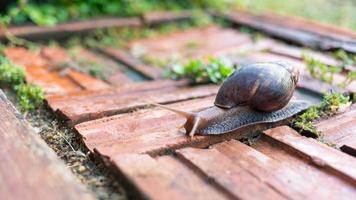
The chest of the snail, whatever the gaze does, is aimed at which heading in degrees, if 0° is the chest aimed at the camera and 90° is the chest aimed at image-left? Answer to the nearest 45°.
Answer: approximately 45°

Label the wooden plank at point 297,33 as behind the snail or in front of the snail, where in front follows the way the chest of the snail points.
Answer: behind

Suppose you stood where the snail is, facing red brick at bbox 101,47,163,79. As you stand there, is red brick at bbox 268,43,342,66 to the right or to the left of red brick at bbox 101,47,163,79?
right

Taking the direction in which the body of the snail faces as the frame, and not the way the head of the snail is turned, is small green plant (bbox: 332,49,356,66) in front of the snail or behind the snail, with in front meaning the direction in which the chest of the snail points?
behind

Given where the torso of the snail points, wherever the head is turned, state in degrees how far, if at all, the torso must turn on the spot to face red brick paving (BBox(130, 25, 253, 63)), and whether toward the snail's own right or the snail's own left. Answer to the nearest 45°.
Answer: approximately 135° to the snail's own right

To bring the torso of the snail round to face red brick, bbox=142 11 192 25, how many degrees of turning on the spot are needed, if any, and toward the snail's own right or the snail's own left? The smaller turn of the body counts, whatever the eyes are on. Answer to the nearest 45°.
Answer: approximately 135° to the snail's own right

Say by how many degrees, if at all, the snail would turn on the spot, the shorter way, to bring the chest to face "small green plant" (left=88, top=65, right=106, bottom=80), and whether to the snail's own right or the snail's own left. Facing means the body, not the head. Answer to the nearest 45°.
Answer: approximately 90° to the snail's own right

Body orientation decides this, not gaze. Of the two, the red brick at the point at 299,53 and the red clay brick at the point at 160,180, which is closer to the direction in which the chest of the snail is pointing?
the red clay brick
